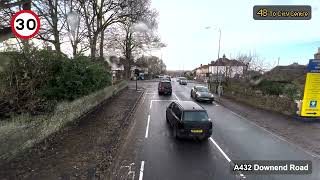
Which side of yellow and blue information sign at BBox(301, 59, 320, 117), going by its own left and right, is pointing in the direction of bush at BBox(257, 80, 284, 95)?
back

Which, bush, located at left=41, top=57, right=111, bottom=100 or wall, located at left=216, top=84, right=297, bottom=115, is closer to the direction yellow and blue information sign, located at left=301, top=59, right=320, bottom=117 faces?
the bush

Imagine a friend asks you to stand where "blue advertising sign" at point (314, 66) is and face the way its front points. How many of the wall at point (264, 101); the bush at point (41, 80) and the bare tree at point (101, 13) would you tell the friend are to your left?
0

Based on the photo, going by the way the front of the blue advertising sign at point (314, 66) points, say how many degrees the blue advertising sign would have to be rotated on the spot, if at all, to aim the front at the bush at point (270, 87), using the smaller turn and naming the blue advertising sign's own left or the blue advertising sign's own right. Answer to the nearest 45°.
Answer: approximately 180°

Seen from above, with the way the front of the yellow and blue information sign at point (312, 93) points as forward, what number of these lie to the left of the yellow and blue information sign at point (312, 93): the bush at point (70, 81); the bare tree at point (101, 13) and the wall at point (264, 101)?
0

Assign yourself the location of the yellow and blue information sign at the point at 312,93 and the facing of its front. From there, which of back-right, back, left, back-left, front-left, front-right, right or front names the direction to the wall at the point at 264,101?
back-right

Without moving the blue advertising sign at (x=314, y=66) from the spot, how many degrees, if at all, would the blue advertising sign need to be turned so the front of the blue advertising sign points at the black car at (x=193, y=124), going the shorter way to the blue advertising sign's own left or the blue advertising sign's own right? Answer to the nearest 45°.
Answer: approximately 45° to the blue advertising sign's own right

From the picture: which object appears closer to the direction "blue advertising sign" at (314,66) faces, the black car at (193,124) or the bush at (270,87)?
the black car

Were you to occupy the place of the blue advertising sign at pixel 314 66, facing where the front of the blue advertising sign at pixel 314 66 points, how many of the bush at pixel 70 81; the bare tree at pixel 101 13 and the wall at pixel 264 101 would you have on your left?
0

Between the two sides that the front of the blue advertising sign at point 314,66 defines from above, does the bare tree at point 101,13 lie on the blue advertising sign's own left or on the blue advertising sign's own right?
on the blue advertising sign's own right

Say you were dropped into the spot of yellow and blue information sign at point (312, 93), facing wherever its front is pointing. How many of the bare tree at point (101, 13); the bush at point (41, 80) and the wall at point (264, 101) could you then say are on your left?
0

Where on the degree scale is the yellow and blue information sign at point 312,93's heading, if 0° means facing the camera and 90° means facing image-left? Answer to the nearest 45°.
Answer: approximately 0°

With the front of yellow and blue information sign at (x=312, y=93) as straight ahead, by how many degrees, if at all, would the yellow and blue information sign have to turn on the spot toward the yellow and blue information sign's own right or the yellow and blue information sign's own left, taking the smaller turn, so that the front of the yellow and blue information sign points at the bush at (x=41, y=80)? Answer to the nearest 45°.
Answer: approximately 45° to the yellow and blue information sign's own right

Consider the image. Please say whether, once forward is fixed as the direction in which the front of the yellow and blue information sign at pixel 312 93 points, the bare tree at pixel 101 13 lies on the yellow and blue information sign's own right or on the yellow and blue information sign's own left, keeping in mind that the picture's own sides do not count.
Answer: on the yellow and blue information sign's own right
